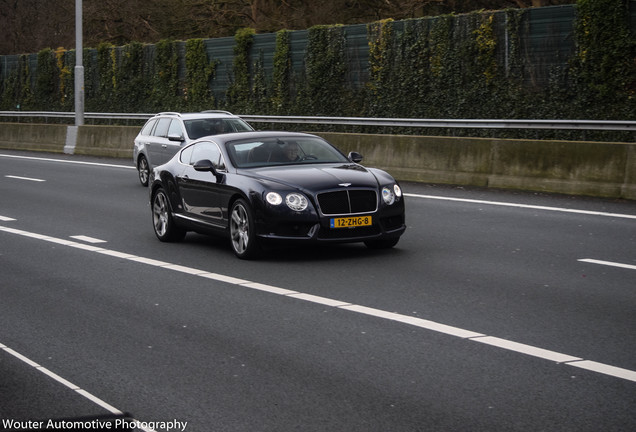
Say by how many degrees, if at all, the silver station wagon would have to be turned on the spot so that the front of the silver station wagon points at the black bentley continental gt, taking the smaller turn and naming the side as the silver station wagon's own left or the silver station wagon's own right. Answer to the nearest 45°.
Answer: approximately 45° to the silver station wagon's own right

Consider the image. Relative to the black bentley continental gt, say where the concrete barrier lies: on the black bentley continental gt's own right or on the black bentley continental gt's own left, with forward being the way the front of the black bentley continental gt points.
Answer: on the black bentley continental gt's own left

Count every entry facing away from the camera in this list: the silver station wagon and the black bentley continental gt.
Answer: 0

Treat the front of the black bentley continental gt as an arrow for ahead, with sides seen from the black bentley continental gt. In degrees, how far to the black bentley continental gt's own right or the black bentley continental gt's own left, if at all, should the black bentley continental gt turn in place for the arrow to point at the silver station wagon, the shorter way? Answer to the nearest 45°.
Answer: approximately 135° to the black bentley continental gt's own left

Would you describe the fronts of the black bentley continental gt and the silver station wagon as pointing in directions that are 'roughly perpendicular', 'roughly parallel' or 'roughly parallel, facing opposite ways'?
roughly parallel

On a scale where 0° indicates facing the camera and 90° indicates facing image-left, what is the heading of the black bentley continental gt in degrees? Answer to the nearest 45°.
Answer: approximately 315°

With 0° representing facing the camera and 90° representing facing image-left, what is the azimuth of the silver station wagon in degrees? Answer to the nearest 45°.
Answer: approximately 315°

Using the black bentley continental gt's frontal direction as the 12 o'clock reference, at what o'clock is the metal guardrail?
The metal guardrail is roughly at 8 o'clock from the black bentley continental gt.
